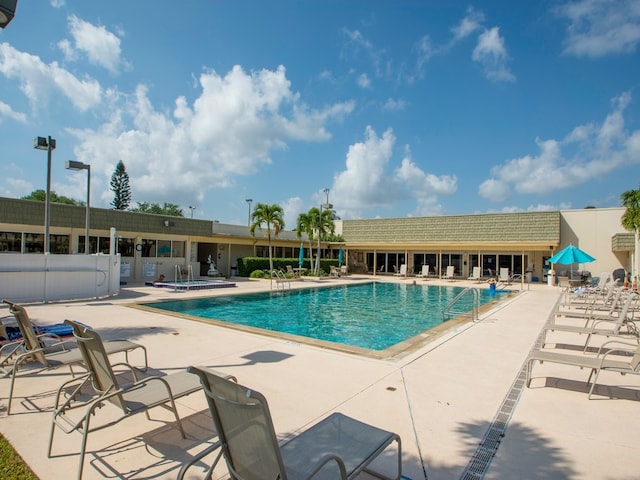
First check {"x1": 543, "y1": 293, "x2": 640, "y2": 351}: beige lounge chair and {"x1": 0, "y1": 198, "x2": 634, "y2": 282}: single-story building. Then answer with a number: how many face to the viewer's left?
1

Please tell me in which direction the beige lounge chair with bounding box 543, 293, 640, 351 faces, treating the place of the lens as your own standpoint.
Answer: facing to the left of the viewer

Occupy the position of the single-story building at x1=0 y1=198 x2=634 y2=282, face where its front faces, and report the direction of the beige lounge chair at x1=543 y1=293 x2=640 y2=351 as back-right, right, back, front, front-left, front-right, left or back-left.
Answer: front

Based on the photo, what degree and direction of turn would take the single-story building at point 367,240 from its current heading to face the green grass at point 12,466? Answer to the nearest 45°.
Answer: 0° — it already faces it

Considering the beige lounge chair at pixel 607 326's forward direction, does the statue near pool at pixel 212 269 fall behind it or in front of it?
in front

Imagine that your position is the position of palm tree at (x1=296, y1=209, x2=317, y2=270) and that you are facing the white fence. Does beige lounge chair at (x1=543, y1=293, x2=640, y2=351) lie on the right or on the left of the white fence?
left

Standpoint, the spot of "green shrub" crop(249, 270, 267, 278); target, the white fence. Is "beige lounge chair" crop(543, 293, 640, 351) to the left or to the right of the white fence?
left

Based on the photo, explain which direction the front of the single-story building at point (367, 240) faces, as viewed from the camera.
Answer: facing the viewer

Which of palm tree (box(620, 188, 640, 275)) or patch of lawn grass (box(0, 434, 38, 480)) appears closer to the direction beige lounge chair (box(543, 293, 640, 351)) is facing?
the patch of lawn grass

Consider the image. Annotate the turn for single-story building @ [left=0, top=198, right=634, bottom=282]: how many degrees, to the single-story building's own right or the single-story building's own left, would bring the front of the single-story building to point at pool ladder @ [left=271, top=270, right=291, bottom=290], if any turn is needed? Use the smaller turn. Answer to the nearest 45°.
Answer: approximately 45° to the single-story building's own right

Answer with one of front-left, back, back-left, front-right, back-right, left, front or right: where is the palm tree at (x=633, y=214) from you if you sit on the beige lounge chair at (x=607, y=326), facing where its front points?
right

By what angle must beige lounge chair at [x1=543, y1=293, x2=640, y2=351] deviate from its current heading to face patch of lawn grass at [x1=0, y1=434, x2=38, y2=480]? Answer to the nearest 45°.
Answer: approximately 45° to its left
